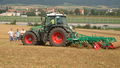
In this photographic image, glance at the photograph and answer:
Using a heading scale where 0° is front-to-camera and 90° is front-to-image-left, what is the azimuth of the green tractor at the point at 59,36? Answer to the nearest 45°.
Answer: approximately 90°

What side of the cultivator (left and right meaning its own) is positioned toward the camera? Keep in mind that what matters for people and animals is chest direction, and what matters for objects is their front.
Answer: left
